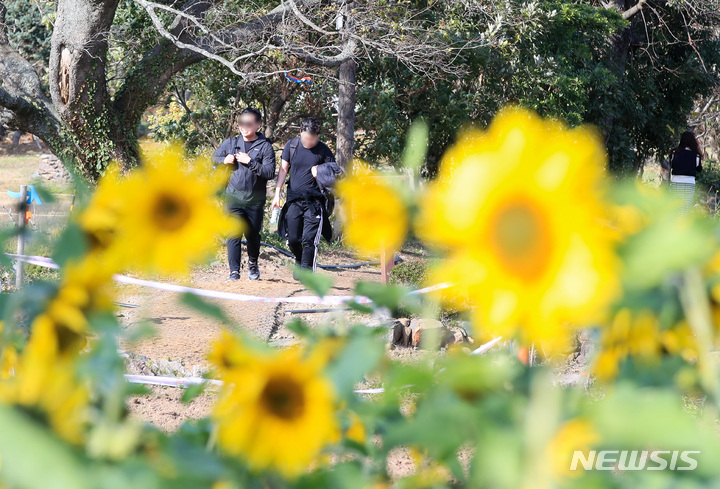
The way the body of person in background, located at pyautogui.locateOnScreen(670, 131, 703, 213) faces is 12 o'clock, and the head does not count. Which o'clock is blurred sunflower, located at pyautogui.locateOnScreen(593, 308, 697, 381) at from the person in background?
The blurred sunflower is roughly at 6 o'clock from the person in background.

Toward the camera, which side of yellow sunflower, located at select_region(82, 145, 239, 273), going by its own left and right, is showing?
front

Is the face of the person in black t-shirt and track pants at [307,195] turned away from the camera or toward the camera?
toward the camera

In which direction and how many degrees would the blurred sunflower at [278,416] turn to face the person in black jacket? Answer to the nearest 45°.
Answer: approximately 180°

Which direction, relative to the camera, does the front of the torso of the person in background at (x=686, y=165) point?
away from the camera

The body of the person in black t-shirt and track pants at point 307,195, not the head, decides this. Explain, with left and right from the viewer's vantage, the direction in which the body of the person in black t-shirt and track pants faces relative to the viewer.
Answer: facing the viewer

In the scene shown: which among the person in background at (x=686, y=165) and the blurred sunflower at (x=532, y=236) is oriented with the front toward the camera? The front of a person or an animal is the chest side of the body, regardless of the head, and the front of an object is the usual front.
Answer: the blurred sunflower

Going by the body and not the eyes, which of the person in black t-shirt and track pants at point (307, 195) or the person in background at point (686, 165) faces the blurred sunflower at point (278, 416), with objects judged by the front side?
the person in black t-shirt and track pants

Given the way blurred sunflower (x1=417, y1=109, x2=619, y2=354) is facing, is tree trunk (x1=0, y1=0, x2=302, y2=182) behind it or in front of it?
behind

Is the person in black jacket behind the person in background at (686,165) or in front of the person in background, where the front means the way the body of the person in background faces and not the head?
behind

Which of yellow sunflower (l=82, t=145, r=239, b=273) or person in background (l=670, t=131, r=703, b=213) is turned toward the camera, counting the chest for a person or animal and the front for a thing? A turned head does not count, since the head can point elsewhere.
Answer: the yellow sunflower

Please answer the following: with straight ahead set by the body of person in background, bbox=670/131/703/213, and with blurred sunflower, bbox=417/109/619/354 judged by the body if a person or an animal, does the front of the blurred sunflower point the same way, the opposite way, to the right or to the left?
the opposite way

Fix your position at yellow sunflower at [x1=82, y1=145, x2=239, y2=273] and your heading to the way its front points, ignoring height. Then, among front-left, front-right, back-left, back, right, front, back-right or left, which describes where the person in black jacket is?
back

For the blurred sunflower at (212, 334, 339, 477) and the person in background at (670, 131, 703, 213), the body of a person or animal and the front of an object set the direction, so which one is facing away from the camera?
the person in background
